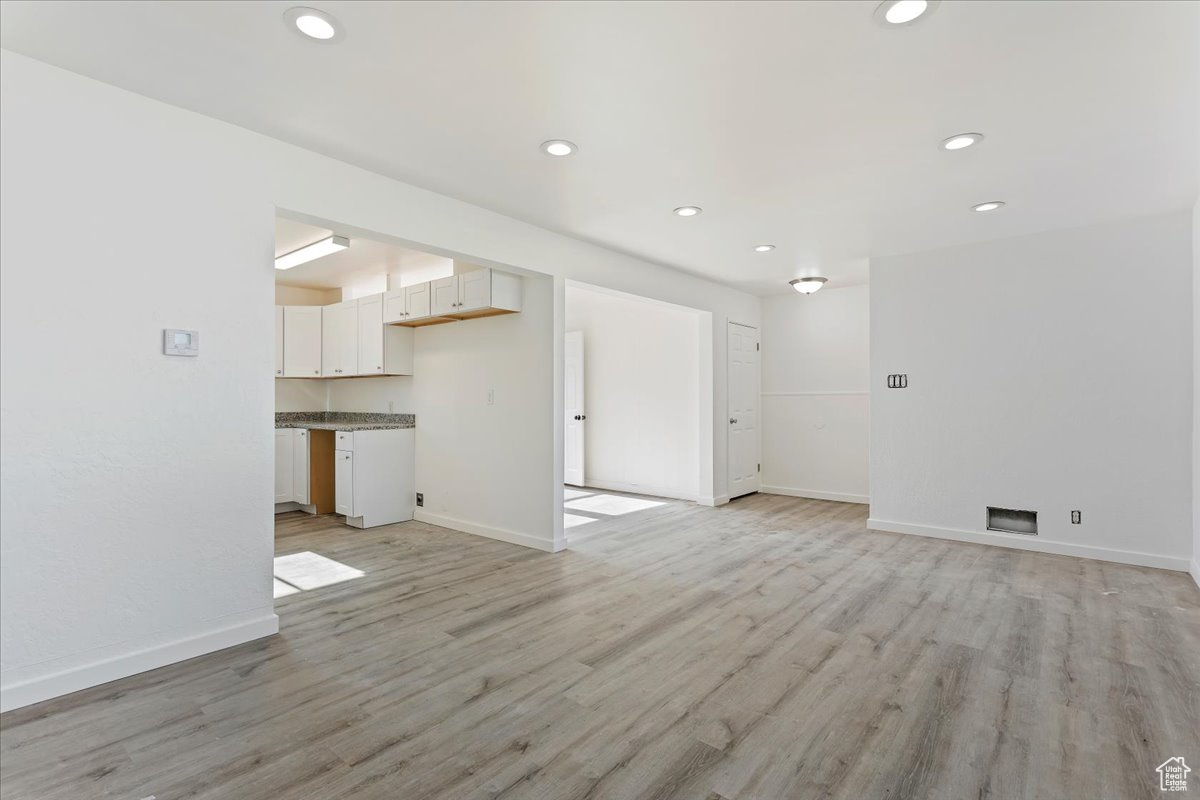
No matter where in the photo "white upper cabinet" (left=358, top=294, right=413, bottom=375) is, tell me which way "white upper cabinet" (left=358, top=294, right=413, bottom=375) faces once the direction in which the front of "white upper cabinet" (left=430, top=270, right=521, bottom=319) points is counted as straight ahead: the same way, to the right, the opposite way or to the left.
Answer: the same way

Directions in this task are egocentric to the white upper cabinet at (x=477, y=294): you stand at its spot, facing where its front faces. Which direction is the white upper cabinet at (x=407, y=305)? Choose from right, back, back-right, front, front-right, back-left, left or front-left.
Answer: right

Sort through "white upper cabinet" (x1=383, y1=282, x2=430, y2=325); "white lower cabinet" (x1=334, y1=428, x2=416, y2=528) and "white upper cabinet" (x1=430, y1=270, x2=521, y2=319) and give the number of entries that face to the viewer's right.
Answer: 0

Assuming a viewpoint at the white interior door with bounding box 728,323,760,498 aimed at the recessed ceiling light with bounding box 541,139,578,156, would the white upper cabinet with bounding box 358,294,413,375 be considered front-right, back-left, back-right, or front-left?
front-right

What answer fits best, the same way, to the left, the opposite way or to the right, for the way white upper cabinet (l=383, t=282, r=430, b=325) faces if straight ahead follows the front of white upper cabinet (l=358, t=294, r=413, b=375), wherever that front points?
the same way

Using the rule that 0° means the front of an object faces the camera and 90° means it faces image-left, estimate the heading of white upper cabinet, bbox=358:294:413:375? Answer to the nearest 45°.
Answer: approximately 45°

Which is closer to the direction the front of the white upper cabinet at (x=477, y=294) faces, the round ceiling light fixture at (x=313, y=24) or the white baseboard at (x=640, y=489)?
the round ceiling light fixture

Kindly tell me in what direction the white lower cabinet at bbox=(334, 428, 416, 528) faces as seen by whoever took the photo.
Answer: facing the viewer and to the left of the viewer

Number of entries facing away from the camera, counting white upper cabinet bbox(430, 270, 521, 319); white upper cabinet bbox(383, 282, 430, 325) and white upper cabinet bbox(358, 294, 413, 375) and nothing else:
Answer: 0

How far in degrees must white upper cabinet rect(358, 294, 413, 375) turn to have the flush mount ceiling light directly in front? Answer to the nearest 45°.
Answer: approximately 135° to its left

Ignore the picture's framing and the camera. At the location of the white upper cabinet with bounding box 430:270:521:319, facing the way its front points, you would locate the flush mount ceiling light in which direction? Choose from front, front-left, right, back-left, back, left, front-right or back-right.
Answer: back-left

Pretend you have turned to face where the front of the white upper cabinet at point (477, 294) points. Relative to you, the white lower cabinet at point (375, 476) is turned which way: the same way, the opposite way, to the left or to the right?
the same way

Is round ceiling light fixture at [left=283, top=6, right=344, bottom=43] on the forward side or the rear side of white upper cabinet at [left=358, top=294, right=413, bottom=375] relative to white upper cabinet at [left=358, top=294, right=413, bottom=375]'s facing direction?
on the forward side

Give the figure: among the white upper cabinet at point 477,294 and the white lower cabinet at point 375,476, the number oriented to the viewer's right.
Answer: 0

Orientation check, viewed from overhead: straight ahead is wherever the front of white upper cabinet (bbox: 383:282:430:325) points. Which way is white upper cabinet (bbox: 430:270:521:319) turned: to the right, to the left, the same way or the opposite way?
the same way

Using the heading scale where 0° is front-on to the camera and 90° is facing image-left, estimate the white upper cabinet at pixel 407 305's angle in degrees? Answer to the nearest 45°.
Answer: approximately 45°

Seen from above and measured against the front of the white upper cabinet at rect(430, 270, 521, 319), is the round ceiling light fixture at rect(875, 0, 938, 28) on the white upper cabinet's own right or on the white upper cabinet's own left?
on the white upper cabinet's own left

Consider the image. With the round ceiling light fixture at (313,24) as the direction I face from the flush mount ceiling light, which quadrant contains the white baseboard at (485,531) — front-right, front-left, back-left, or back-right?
front-right
